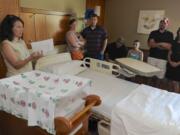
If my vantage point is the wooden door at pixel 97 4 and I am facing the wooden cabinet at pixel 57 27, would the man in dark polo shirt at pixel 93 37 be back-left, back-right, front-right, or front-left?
front-left

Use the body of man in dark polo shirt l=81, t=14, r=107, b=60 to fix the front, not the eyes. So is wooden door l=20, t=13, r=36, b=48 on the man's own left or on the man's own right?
on the man's own right

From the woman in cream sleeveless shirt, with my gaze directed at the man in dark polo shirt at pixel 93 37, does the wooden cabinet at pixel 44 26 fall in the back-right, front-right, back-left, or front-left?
front-left

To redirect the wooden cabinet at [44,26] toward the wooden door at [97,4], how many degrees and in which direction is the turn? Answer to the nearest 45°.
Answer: approximately 90° to its left

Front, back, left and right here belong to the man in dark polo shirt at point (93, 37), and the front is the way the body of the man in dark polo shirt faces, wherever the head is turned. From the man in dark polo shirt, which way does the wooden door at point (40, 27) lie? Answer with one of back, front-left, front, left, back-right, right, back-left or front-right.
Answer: front-right

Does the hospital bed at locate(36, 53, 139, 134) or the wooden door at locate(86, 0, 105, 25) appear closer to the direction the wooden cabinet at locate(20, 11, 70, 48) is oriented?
the hospital bed

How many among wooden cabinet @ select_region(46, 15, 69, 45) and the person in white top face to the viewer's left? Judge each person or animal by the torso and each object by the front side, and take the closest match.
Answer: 0

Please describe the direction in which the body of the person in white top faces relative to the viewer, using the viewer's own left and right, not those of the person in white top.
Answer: facing the viewer and to the right of the viewer

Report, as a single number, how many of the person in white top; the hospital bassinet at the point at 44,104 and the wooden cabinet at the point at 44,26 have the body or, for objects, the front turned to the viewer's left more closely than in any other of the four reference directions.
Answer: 0

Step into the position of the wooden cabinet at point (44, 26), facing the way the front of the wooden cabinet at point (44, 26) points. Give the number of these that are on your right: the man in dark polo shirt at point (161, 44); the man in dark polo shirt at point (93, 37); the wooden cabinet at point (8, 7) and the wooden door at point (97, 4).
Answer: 1

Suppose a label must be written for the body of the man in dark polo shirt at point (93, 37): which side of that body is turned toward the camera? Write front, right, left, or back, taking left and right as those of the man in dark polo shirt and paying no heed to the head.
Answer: front

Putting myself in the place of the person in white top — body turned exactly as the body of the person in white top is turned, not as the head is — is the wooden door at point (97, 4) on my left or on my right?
on my left
